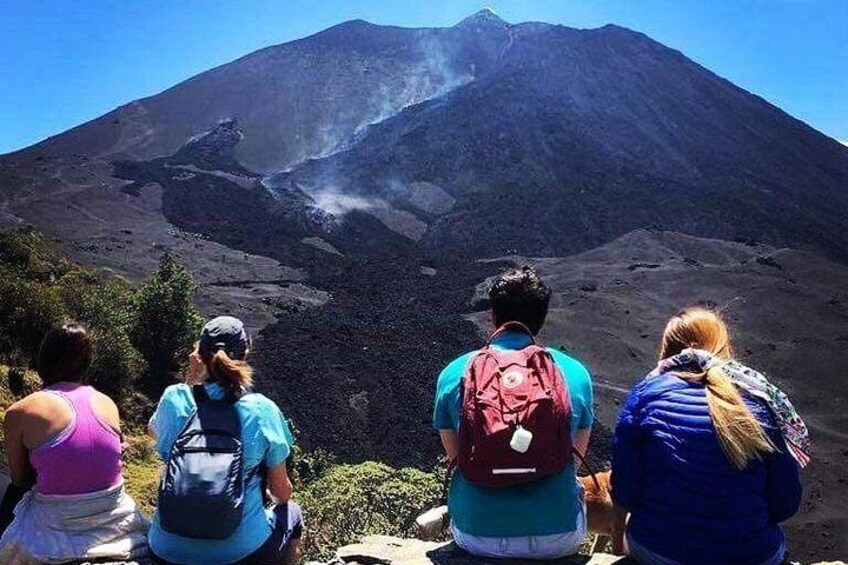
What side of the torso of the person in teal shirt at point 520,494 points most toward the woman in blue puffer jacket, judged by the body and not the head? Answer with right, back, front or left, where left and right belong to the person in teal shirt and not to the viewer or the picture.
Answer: right

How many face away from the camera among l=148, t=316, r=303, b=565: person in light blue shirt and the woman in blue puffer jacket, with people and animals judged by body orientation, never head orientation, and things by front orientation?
2

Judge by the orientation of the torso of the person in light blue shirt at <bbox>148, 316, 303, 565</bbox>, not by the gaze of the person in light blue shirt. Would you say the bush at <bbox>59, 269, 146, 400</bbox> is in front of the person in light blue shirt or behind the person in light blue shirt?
in front

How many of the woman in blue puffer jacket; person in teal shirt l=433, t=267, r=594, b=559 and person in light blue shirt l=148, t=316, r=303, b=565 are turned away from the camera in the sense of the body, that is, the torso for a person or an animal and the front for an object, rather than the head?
3

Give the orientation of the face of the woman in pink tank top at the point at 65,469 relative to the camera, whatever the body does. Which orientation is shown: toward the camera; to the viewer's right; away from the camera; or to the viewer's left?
away from the camera

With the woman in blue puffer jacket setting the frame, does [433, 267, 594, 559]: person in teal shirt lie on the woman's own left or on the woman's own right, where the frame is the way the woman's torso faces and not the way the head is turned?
on the woman's own left

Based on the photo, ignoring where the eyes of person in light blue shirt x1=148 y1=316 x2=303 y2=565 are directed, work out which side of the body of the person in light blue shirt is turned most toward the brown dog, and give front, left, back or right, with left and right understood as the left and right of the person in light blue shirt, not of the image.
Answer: right

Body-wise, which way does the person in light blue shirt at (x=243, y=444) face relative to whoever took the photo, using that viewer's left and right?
facing away from the viewer

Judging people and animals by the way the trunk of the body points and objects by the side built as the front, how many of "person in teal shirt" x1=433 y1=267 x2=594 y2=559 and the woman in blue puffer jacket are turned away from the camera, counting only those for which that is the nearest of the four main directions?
2

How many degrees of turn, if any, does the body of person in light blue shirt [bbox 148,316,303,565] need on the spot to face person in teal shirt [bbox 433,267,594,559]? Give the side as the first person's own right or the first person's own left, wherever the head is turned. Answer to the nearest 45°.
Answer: approximately 135° to the first person's own right

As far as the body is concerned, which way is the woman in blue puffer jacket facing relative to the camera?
away from the camera

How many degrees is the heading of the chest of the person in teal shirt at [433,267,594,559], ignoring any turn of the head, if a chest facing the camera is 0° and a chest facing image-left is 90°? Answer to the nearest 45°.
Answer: approximately 180°

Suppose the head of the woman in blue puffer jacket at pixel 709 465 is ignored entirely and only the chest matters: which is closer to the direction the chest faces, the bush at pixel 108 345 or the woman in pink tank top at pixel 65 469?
the bush

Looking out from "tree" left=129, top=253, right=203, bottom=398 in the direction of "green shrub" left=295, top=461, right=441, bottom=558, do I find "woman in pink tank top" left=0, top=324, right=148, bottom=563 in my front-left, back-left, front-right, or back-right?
front-right

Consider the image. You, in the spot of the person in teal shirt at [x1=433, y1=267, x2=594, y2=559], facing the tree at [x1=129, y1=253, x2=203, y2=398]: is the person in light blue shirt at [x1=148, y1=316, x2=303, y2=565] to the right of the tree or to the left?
left

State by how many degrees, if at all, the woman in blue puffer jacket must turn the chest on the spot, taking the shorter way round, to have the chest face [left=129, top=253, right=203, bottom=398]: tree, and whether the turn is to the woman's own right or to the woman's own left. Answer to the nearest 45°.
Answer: approximately 45° to the woman's own left
